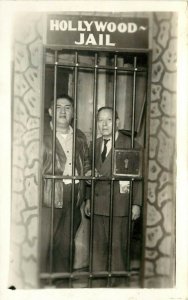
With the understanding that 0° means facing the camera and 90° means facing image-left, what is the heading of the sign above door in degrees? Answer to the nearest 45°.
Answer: approximately 0°

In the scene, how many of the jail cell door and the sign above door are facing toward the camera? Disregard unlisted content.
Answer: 2

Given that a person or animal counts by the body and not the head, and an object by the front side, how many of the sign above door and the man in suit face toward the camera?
2

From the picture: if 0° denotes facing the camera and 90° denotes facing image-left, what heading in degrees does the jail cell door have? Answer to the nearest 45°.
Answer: approximately 0°
